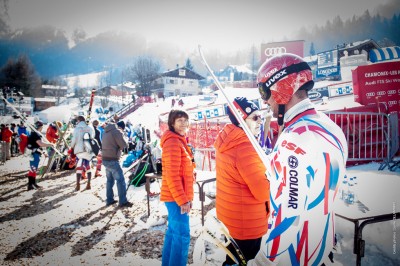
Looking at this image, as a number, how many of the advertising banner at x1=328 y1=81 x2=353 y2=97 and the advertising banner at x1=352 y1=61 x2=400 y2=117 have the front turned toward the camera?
2

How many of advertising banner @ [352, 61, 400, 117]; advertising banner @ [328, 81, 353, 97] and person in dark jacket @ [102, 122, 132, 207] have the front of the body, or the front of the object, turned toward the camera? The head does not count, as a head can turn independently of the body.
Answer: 2

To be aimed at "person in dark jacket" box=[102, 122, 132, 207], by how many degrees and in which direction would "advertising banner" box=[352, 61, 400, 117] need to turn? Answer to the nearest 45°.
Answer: approximately 45° to its right

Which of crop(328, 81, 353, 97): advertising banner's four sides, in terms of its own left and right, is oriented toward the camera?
front

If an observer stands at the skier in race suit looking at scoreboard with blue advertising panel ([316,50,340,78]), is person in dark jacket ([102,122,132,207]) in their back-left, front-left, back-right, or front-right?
front-left

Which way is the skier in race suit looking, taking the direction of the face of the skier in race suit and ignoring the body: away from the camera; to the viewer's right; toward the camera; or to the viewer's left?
to the viewer's left

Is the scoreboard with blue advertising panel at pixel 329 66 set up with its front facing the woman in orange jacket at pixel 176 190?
yes

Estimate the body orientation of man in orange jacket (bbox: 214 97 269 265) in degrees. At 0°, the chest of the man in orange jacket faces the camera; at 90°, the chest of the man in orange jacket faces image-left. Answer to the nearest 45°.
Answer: approximately 225°

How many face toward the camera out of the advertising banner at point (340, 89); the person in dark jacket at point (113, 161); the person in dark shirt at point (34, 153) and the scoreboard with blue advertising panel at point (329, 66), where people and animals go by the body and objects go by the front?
2

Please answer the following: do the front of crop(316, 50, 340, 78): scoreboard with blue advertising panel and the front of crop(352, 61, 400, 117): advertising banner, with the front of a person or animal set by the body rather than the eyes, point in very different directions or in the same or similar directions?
same or similar directions

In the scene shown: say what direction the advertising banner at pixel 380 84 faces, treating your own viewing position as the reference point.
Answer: facing the viewer
